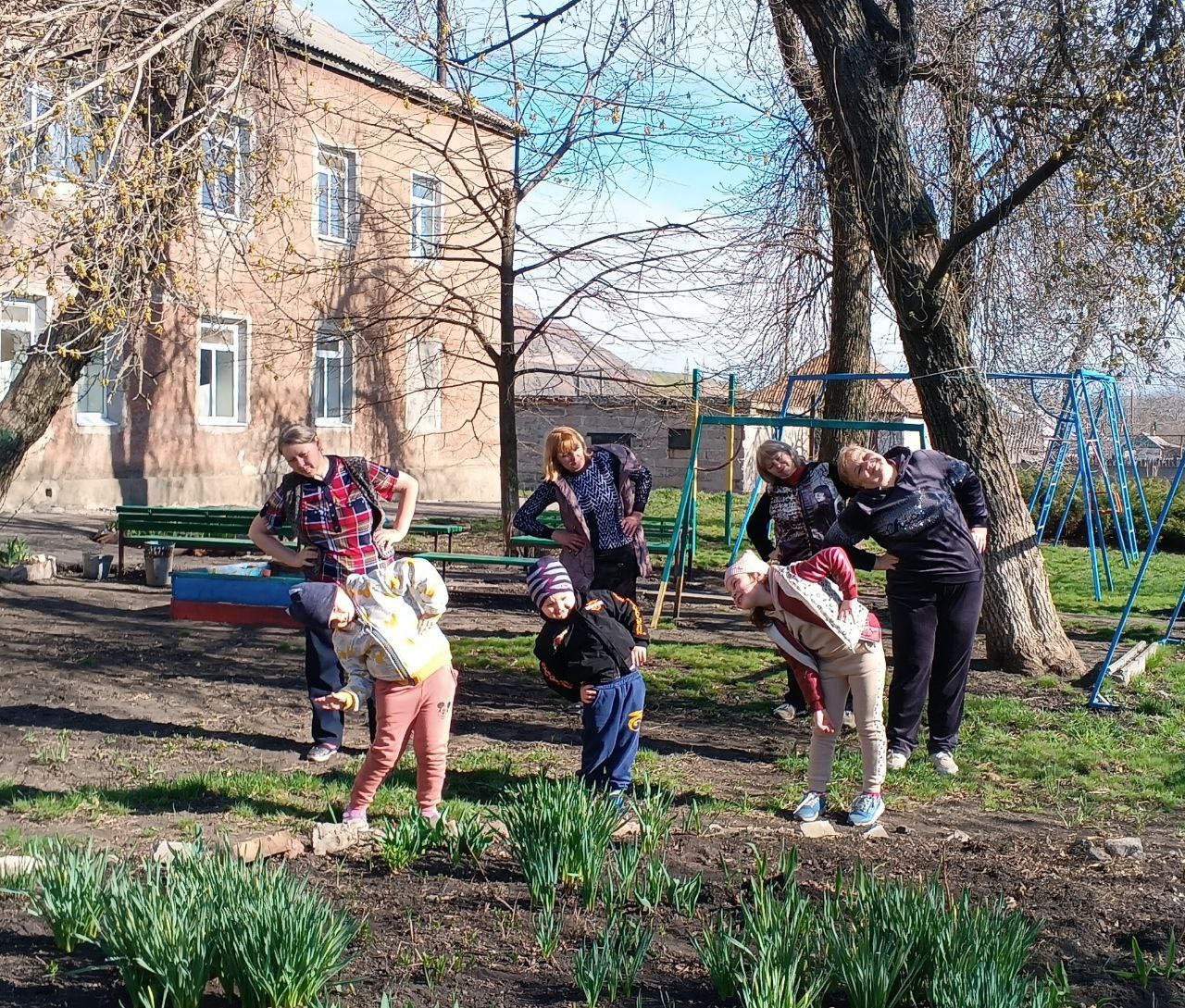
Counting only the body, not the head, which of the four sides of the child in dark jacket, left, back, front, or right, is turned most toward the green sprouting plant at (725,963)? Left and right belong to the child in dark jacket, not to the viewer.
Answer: front

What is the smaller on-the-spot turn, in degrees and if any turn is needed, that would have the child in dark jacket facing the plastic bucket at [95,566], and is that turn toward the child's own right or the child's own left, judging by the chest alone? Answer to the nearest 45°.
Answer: approximately 135° to the child's own right

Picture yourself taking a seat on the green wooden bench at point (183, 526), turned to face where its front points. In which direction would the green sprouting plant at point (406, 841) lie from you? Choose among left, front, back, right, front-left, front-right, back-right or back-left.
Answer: front

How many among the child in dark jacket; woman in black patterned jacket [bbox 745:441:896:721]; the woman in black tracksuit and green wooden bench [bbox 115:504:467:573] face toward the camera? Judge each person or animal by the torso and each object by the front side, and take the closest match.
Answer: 4

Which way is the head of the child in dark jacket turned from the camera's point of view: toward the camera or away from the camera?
toward the camera

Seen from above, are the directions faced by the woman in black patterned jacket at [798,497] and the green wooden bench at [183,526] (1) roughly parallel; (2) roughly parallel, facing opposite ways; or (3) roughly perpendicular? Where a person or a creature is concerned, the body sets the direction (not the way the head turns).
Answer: roughly parallel

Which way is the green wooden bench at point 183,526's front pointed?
toward the camera

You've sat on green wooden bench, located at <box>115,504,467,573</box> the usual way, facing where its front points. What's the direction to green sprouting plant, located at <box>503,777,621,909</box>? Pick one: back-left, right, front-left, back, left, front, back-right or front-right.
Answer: front

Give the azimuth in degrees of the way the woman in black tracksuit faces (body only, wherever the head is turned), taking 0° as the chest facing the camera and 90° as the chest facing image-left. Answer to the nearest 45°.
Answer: approximately 0°

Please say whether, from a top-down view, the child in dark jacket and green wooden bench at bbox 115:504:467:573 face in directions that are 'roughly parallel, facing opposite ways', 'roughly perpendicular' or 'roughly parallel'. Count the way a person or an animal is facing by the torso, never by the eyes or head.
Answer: roughly parallel

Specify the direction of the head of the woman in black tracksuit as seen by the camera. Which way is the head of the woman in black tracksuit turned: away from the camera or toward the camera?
toward the camera

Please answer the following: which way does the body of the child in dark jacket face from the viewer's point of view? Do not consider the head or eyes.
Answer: toward the camera

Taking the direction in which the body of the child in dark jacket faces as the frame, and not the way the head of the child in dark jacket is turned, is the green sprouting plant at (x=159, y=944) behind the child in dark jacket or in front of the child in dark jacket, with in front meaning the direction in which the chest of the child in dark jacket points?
in front

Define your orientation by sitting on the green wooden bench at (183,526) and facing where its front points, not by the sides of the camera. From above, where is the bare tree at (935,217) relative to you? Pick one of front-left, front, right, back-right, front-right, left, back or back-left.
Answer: front-left

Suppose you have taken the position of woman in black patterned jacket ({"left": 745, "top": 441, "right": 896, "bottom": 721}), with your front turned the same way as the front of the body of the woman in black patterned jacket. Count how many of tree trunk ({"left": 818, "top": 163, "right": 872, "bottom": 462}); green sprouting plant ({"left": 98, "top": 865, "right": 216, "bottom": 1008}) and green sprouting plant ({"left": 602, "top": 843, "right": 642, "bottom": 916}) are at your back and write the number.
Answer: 1

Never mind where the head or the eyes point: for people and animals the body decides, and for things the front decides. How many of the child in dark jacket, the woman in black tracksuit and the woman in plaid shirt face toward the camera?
3

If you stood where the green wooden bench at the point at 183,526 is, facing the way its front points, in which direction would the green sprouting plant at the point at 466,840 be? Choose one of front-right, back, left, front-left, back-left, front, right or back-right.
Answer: front

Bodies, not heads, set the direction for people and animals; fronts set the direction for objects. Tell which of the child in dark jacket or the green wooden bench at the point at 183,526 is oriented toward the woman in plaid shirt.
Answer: the green wooden bench
